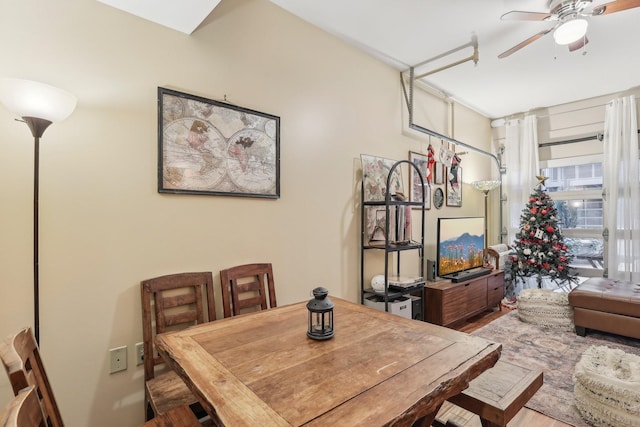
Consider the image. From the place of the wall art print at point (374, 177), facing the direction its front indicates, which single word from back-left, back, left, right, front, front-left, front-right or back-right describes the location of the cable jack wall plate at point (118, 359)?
right

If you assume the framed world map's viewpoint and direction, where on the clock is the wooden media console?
The wooden media console is roughly at 10 o'clock from the framed world map.

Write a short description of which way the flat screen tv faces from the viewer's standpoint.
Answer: facing the viewer and to the right of the viewer

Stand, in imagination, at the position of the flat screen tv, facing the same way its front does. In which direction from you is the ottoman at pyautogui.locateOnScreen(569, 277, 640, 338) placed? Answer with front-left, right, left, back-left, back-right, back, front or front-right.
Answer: front-left

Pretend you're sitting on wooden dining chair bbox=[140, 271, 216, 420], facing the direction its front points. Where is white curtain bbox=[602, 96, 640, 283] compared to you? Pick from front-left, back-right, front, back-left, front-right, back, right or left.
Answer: front-left

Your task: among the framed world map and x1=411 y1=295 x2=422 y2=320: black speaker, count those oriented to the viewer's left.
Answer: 0

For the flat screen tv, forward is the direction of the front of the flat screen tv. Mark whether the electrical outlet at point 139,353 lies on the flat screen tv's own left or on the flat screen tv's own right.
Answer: on the flat screen tv's own right

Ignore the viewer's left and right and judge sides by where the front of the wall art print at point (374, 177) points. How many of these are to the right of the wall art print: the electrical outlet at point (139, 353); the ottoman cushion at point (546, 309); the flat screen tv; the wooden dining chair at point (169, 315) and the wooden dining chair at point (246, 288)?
3

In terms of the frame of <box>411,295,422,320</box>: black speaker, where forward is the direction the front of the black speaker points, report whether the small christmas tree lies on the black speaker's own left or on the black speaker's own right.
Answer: on the black speaker's own left

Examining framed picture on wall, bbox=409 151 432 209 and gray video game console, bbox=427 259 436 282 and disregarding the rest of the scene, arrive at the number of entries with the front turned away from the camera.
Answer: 0

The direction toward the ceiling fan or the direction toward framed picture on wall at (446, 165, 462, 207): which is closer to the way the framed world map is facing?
the ceiling fan
